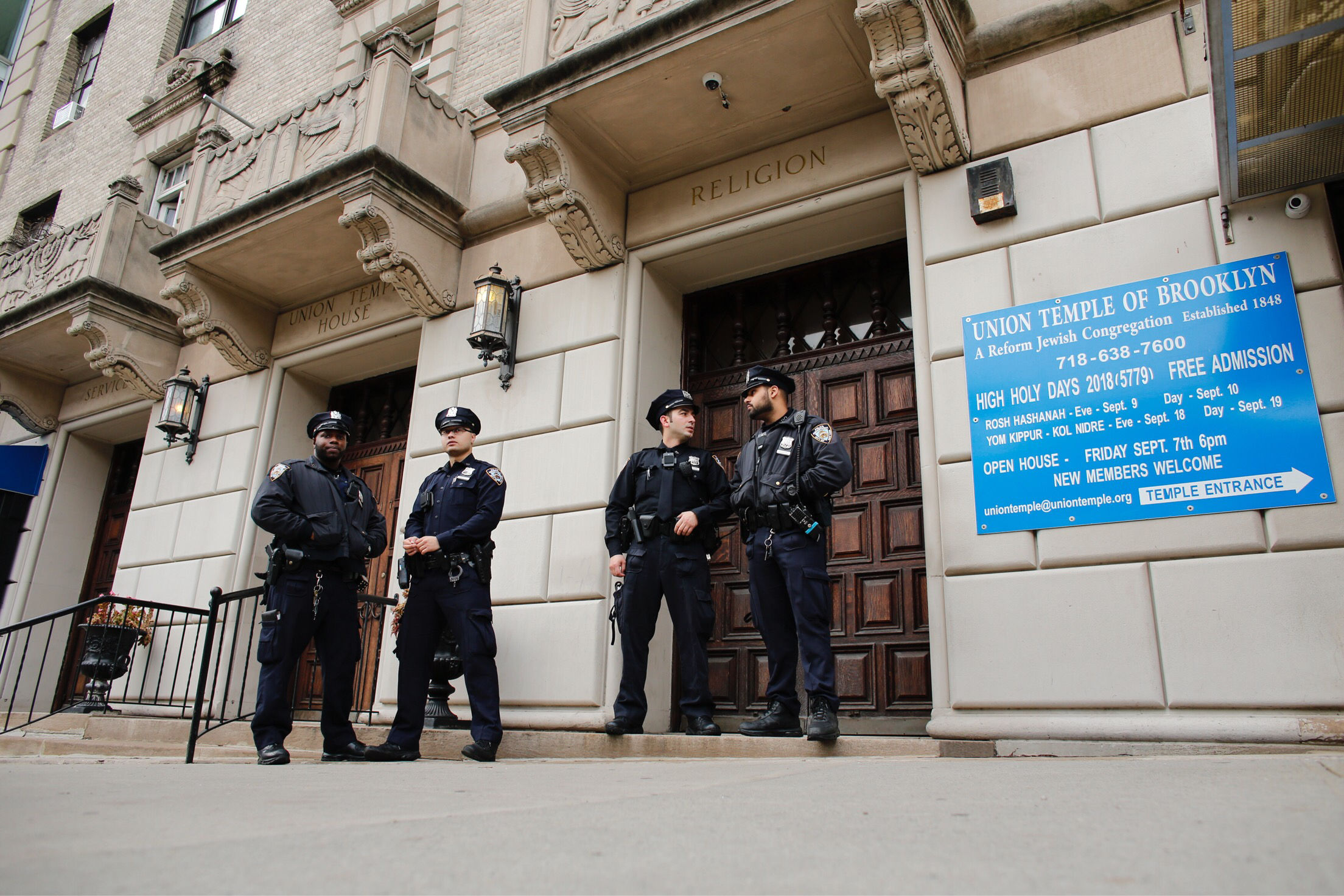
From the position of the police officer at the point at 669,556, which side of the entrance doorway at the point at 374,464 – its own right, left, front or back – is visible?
left

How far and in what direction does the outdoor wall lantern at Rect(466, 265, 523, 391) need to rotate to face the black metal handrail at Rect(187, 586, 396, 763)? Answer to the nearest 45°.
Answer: approximately 90° to its right

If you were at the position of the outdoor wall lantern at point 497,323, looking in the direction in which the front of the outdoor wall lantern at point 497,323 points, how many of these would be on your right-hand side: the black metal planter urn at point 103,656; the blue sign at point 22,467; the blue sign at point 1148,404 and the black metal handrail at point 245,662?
3

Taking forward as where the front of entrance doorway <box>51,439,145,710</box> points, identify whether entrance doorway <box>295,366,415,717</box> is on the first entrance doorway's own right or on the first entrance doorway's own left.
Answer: on the first entrance doorway's own left

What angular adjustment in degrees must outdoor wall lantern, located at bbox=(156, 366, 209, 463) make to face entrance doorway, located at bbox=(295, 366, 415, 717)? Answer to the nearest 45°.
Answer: approximately 90° to its left

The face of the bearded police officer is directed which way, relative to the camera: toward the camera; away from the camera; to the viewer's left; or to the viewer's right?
to the viewer's left

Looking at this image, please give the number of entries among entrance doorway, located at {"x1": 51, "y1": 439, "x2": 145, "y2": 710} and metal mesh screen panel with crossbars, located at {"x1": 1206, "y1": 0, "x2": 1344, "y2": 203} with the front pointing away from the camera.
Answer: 0

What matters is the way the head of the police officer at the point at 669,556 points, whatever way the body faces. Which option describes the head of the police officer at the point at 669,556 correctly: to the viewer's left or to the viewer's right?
to the viewer's right

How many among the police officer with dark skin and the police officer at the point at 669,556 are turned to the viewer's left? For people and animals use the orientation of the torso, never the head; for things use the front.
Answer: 0

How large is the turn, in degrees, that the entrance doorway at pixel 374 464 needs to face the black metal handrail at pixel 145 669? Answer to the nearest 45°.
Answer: approximately 90° to its right

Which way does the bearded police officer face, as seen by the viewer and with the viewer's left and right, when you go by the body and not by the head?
facing the viewer and to the left of the viewer

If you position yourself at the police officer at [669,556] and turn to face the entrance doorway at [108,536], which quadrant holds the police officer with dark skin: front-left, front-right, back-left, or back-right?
front-left

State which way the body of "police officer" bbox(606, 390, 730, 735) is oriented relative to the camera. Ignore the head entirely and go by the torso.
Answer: toward the camera
